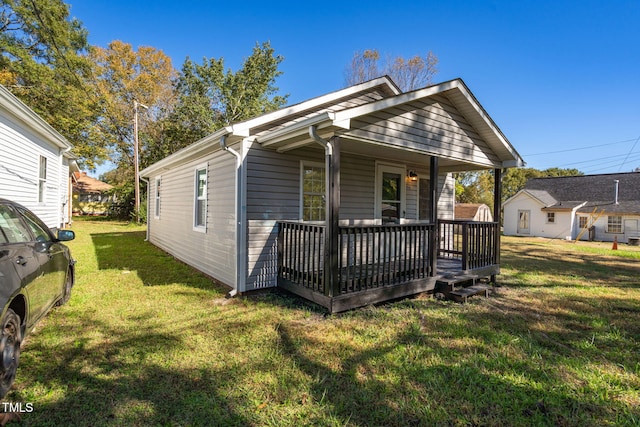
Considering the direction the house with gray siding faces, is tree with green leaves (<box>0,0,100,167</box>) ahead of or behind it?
behind

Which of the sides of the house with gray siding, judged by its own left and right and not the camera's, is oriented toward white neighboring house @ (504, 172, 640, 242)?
left

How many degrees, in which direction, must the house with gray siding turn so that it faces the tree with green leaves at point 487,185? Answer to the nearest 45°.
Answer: approximately 90° to its left

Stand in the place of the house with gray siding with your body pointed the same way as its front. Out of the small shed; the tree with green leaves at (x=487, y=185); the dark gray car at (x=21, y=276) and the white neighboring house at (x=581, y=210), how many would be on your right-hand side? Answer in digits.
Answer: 1

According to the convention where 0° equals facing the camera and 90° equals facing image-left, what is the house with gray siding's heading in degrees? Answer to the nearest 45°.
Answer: approximately 315°

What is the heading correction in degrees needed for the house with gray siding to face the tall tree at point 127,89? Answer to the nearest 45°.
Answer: approximately 180°

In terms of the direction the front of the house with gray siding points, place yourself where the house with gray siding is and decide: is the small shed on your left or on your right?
on your left

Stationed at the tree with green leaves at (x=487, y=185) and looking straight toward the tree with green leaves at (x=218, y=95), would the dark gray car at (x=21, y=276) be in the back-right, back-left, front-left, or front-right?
front-left

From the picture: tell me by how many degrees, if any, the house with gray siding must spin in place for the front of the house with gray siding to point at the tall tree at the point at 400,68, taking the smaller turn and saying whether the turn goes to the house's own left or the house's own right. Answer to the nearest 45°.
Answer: approximately 135° to the house's own left

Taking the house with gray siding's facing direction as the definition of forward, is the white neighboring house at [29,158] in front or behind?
behind

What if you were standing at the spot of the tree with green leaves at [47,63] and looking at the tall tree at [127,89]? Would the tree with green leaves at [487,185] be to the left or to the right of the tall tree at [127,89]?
right

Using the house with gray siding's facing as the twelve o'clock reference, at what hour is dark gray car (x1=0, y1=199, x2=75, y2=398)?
The dark gray car is roughly at 3 o'clock from the house with gray siding.

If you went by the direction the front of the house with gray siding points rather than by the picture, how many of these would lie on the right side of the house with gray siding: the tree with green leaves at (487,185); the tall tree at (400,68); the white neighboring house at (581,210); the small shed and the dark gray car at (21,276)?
1
